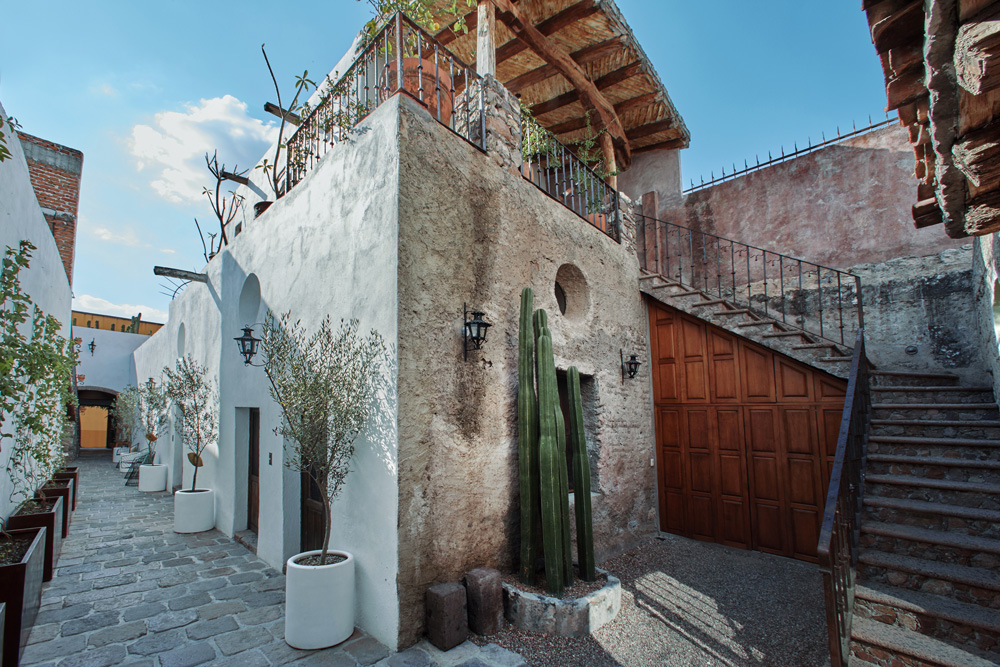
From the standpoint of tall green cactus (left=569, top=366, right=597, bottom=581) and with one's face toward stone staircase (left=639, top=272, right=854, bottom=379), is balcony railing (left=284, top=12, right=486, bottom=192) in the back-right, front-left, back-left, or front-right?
back-left

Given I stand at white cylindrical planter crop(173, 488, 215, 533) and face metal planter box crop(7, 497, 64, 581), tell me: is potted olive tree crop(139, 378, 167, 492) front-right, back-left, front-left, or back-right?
back-right

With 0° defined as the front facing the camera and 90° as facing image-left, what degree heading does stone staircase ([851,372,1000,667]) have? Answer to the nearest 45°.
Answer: approximately 0°

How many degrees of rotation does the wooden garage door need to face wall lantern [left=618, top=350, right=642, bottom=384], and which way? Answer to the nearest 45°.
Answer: approximately 45° to its right

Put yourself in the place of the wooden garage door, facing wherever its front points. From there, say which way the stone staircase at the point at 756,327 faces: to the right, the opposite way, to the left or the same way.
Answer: to the left
